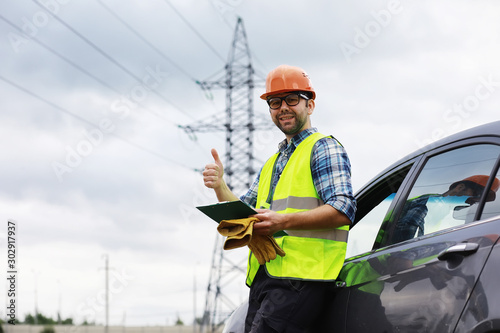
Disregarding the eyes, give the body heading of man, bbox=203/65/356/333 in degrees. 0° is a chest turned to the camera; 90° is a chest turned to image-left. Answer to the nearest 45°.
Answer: approximately 45°
